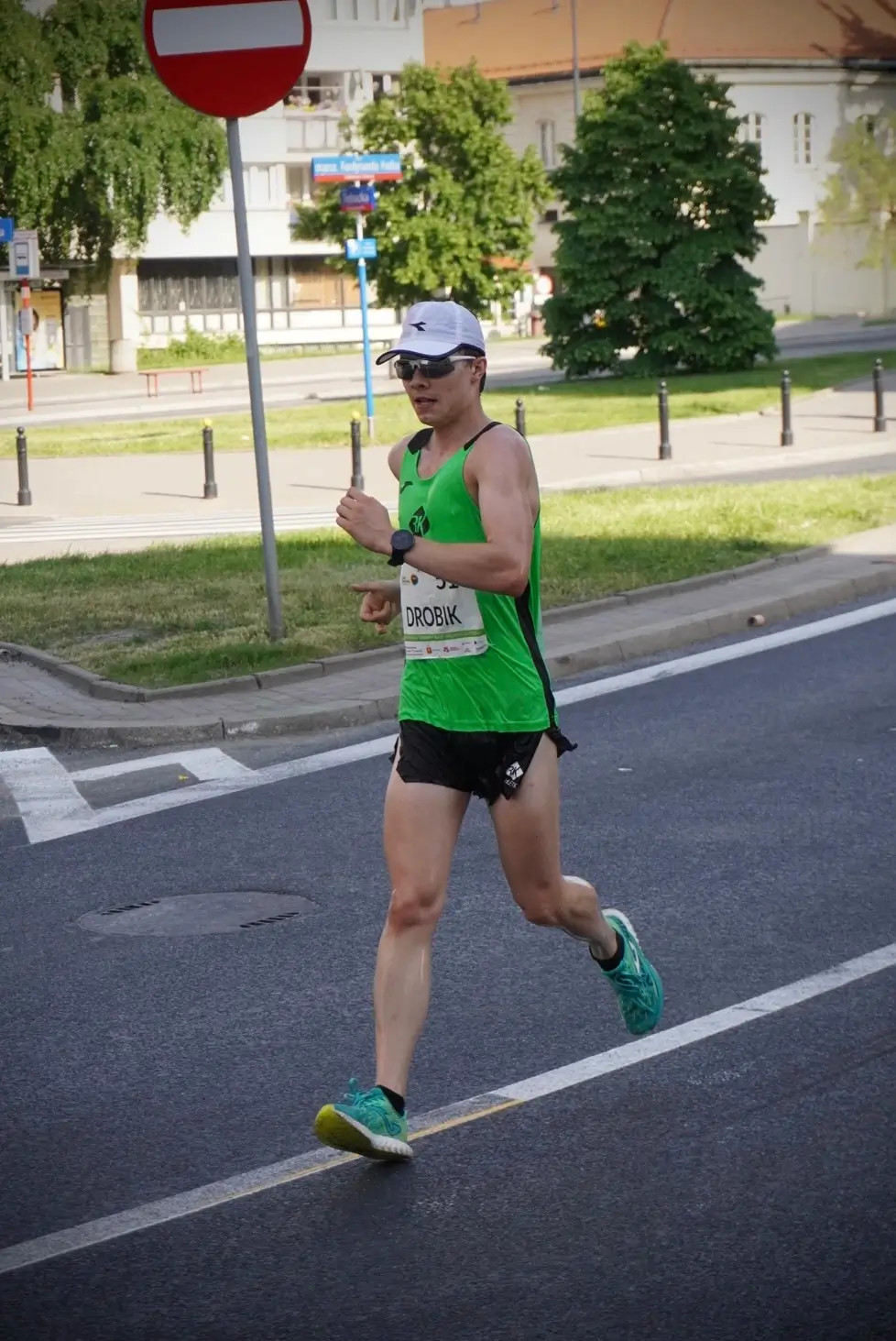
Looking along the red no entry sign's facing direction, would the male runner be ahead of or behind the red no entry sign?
ahead

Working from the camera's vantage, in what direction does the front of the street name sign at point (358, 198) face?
facing the viewer

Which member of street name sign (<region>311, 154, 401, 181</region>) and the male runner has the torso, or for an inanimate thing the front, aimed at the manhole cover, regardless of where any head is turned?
the street name sign

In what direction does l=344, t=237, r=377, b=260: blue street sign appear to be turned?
toward the camera

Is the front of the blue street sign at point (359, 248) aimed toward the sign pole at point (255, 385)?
yes

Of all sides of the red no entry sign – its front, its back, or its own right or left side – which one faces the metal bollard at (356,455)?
back

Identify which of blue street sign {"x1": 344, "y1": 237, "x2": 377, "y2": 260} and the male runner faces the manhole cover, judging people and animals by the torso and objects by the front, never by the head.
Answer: the blue street sign

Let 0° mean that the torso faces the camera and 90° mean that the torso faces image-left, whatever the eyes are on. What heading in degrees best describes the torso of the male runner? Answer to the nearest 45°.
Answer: approximately 45°

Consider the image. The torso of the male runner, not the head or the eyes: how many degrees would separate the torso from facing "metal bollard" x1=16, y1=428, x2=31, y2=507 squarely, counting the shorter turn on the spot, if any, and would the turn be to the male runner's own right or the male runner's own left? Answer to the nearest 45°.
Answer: approximately 135° to the male runner's own right

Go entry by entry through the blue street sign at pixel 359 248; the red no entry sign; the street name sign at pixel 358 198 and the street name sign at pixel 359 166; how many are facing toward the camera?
4

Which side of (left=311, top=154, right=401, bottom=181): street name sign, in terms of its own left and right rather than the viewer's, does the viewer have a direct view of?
front

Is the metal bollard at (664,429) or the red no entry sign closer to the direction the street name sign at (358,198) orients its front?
the red no entry sign

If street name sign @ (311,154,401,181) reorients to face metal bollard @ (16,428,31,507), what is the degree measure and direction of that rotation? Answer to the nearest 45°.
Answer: approximately 45° to its right
